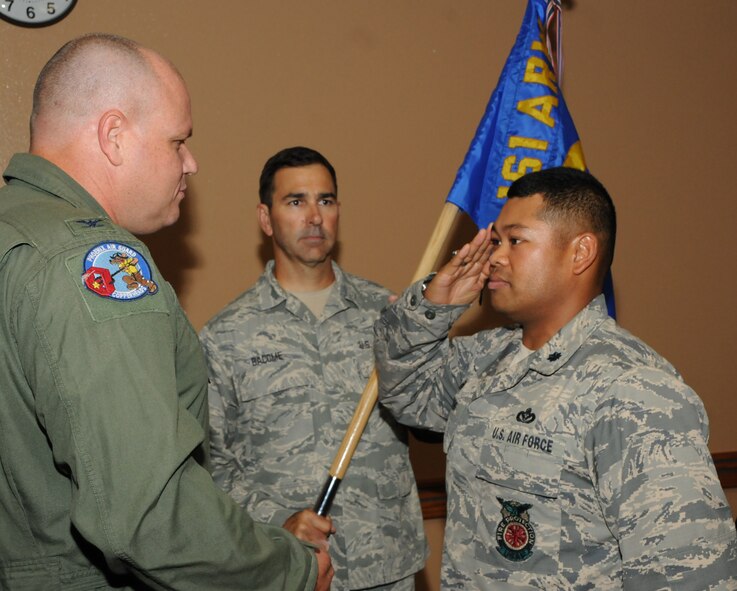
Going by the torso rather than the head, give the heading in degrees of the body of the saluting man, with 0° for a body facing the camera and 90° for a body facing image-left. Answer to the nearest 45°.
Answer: approximately 45°

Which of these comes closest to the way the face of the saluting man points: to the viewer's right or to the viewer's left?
to the viewer's left

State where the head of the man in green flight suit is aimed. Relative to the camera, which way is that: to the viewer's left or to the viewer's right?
to the viewer's right

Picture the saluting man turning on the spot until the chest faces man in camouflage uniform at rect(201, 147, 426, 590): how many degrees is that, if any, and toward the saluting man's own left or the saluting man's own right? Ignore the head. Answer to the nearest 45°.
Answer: approximately 90° to the saluting man's own right

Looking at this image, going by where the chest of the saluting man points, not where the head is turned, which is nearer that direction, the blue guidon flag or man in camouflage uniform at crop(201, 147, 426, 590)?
the man in camouflage uniform

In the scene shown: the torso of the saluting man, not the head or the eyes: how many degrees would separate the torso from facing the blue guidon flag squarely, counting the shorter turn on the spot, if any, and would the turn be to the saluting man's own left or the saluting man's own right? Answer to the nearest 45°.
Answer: approximately 135° to the saluting man's own right
